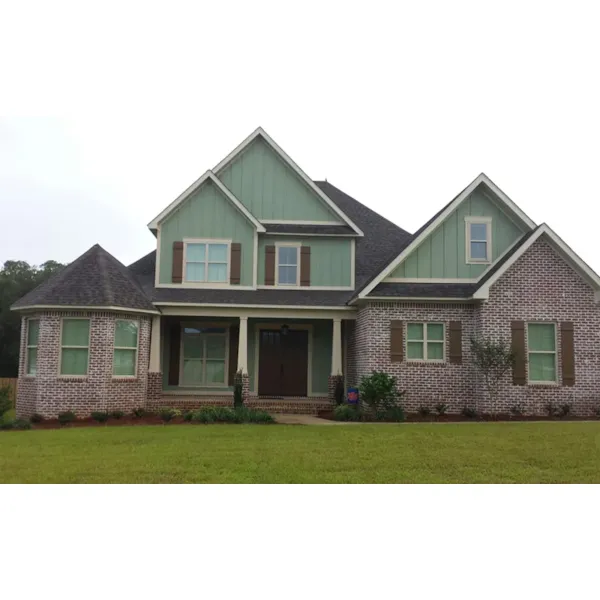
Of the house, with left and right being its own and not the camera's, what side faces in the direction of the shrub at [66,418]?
right

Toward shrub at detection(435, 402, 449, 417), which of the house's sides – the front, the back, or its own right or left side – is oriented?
front

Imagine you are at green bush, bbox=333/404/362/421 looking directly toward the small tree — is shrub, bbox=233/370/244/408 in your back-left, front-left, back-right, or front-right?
back-left

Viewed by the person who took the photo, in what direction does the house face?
facing the viewer

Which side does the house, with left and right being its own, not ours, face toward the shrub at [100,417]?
right

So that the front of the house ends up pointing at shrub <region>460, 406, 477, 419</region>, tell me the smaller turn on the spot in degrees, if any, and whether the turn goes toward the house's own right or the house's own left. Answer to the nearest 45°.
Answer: approximately 90° to the house's own left
